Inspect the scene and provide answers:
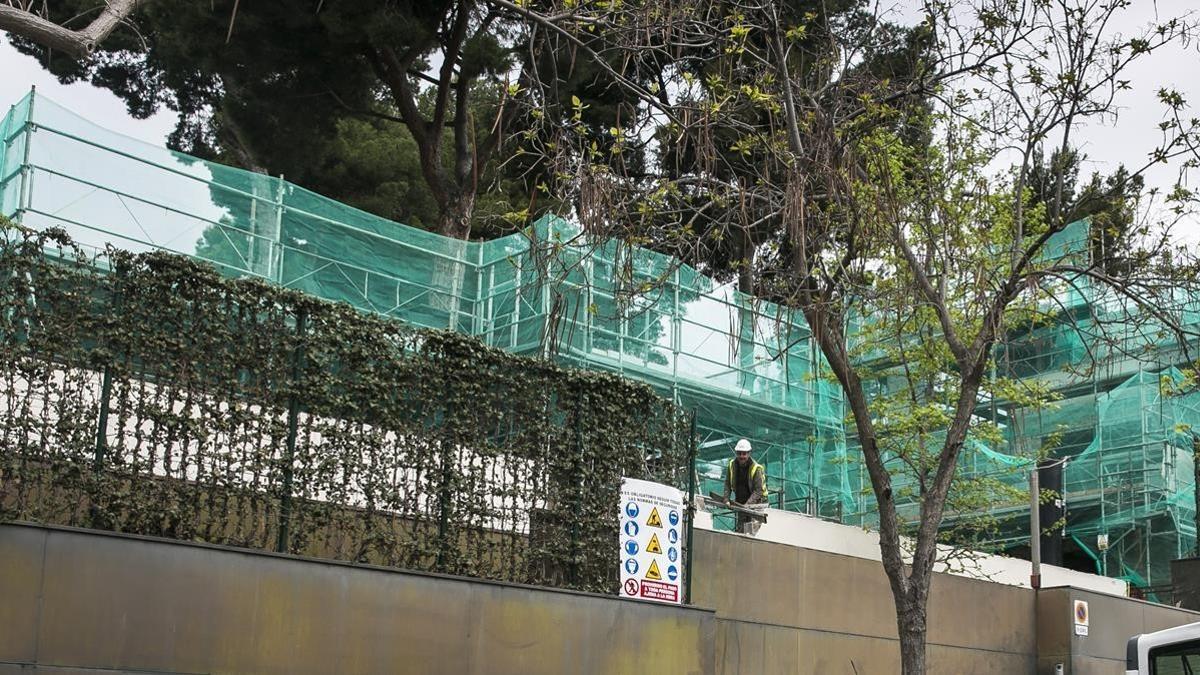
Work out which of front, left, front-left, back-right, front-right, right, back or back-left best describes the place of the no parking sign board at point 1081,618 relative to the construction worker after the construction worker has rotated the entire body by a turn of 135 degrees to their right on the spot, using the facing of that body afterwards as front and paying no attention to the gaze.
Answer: right

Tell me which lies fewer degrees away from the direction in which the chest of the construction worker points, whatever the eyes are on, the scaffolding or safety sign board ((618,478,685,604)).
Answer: the safety sign board

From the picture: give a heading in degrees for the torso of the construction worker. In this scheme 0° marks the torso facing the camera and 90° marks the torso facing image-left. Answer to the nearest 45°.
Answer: approximately 0°

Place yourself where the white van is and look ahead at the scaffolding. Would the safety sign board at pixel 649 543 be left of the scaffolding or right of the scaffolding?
left

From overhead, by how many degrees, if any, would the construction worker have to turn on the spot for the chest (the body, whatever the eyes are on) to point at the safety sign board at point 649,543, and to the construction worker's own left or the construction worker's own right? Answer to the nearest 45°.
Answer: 0° — they already face it
